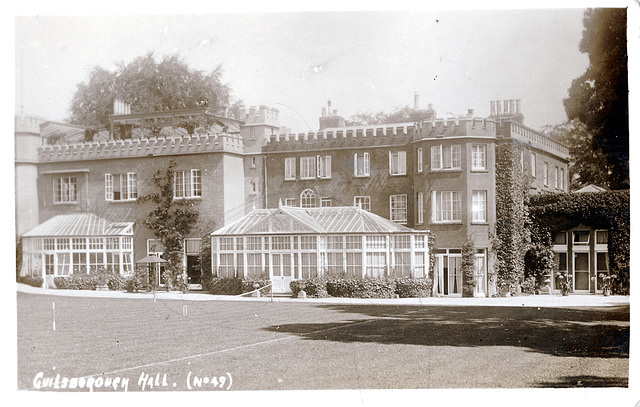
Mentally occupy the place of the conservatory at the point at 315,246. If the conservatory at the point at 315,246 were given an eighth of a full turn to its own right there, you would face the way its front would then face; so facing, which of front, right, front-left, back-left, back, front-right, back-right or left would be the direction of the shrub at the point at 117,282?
front-right

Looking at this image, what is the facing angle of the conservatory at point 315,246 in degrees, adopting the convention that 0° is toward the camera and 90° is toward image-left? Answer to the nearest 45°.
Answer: approximately 0°

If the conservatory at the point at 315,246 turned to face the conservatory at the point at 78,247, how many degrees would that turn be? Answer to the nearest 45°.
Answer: approximately 90° to its right

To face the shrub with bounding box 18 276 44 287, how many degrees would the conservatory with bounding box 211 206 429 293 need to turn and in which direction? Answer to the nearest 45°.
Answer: approximately 90° to its right

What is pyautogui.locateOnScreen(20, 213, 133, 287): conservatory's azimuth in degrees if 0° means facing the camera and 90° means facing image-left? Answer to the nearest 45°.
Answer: approximately 0°

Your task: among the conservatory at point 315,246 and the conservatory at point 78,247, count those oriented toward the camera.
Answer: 2

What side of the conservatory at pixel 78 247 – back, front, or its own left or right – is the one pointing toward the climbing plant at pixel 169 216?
left

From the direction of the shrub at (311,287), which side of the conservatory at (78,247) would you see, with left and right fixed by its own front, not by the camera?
left
